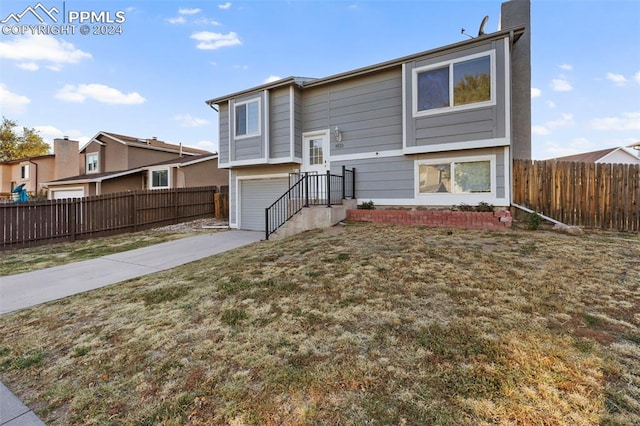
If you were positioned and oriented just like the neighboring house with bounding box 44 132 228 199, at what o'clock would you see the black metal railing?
The black metal railing is roughly at 10 o'clock from the neighboring house.

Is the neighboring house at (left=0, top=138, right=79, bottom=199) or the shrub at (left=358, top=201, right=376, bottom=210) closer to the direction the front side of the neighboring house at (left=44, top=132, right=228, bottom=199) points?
the shrub

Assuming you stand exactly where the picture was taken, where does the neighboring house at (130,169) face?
facing the viewer and to the left of the viewer

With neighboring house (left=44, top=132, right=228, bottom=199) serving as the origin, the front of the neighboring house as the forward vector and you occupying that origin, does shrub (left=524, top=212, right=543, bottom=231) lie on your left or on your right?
on your left

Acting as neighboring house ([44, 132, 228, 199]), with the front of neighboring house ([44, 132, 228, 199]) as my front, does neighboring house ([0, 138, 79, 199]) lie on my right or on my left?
on my right

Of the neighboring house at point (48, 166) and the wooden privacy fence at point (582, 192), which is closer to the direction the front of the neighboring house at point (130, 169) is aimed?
the wooden privacy fence

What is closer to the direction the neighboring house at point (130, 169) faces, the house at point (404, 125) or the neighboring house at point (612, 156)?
the house

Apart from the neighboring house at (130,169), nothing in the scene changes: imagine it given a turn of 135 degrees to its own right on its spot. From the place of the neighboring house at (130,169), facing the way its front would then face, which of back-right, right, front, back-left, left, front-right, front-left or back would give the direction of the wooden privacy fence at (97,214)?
back

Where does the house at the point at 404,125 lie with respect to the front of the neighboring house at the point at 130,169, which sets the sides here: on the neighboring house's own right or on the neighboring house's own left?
on the neighboring house's own left

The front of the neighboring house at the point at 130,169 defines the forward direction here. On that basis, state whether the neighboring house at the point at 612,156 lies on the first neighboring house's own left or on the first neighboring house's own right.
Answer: on the first neighboring house's own left
